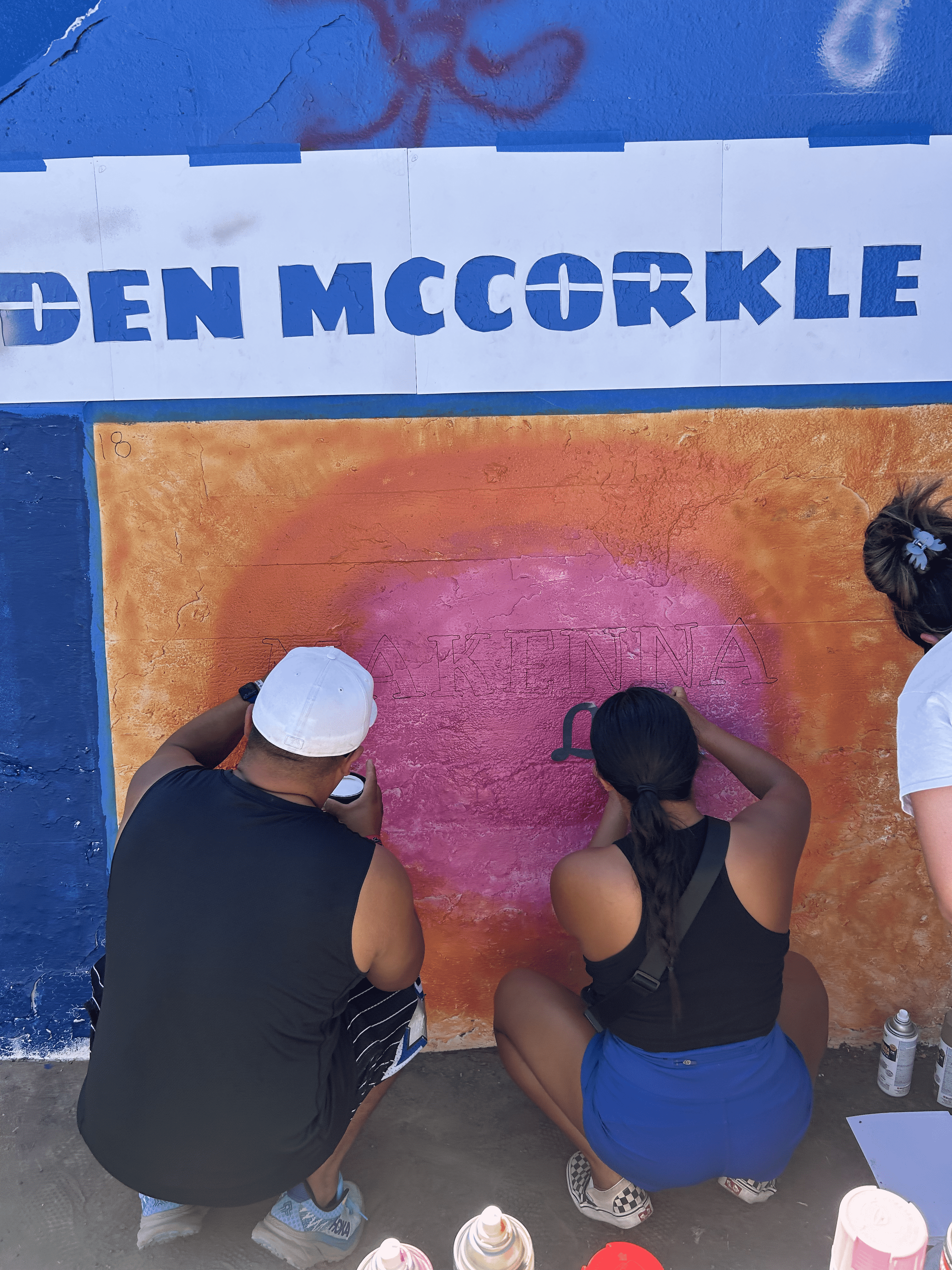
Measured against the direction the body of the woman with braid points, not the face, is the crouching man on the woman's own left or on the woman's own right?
on the woman's own left

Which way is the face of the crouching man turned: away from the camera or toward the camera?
away from the camera

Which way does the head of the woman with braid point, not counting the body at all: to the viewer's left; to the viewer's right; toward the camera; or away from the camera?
away from the camera

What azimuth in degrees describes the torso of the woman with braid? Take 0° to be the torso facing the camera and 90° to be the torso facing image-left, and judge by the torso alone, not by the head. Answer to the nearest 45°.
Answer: approximately 180°

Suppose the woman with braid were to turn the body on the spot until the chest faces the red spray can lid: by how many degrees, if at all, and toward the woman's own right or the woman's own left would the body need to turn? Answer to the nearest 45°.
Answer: approximately 180°

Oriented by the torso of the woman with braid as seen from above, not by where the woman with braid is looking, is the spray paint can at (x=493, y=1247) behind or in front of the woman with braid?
behind

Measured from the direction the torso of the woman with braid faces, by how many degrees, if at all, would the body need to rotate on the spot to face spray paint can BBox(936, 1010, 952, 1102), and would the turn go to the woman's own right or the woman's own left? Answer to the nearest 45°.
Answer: approximately 45° to the woman's own right
